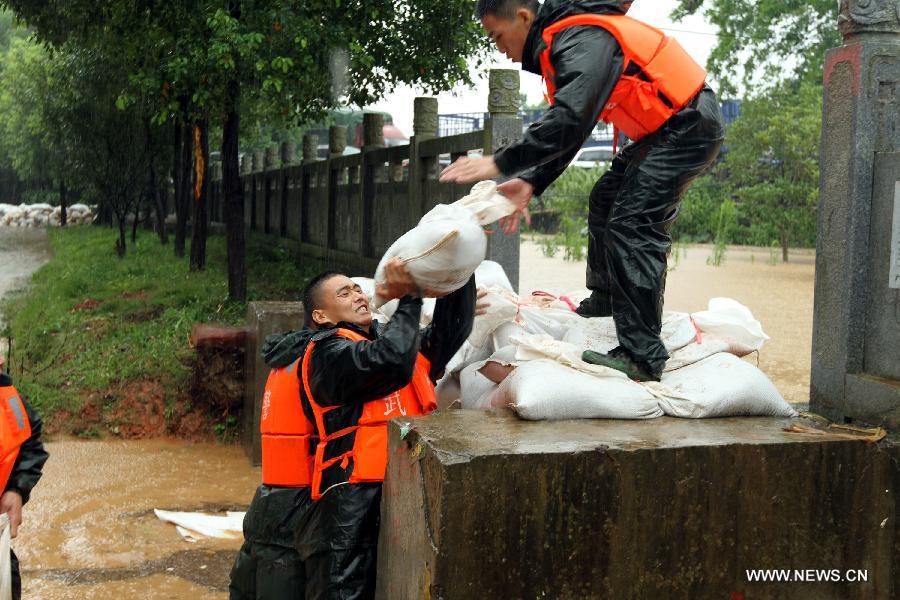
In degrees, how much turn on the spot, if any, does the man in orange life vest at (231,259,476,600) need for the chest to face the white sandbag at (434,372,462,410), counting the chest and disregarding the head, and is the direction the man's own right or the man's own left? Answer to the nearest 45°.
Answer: approximately 45° to the man's own left

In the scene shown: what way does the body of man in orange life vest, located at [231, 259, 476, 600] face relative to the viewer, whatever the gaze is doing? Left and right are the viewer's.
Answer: facing to the right of the viewer

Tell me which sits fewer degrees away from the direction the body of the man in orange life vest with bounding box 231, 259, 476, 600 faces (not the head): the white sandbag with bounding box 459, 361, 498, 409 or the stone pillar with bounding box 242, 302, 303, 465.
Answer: the white sandbag

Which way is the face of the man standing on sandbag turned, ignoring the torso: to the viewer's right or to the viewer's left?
to the viewer's left

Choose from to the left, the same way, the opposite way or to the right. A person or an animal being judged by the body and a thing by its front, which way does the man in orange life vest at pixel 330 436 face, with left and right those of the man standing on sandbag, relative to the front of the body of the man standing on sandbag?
the opposite way

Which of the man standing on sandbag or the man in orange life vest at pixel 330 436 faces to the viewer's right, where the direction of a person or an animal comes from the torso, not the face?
the man in orange life vest

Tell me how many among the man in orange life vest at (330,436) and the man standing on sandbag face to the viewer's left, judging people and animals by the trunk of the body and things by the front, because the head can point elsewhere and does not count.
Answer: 1

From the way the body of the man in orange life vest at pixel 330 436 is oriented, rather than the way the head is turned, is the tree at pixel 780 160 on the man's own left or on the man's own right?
on the man's own left

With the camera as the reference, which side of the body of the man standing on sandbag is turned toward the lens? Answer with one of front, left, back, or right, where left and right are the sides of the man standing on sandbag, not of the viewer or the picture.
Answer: left
